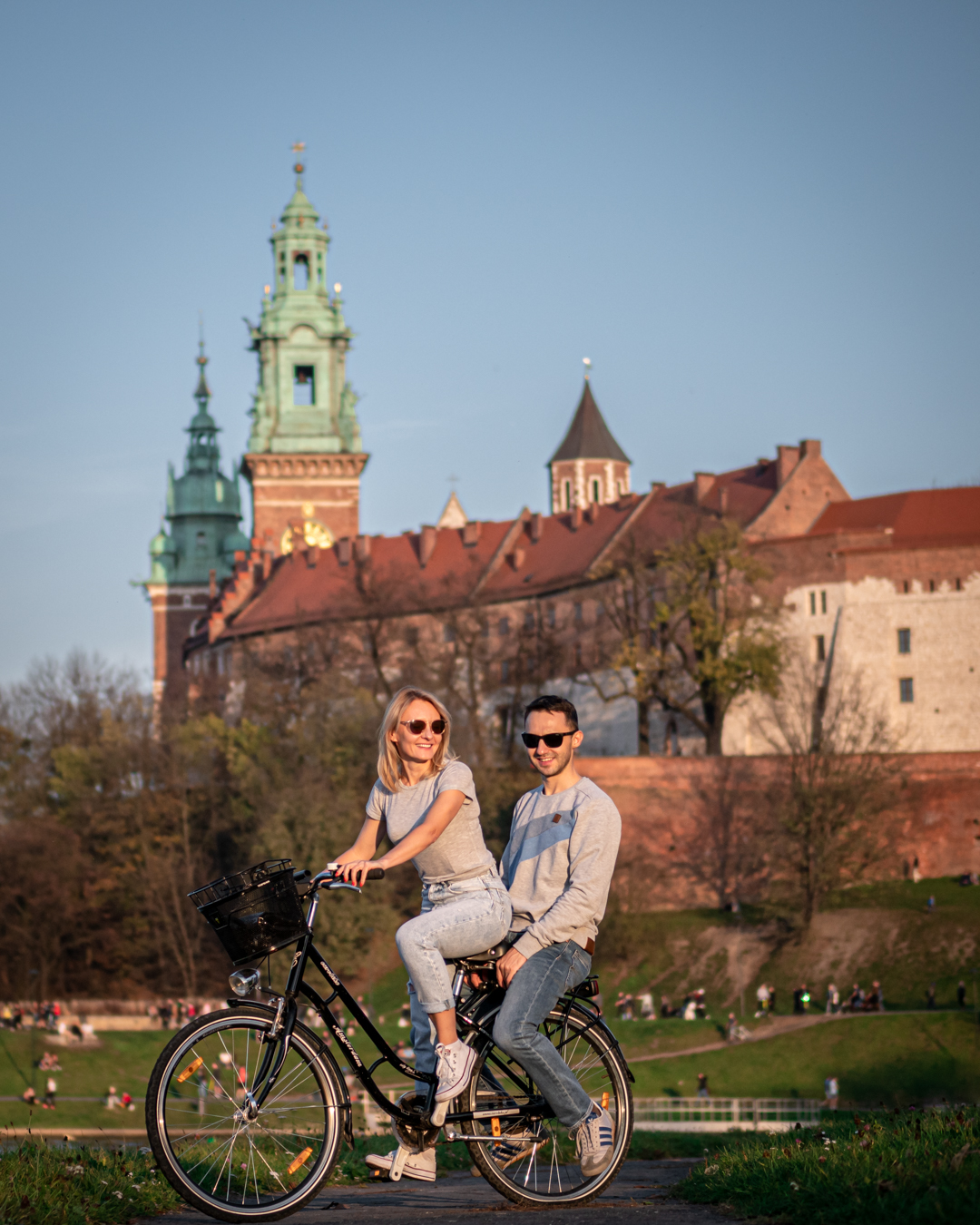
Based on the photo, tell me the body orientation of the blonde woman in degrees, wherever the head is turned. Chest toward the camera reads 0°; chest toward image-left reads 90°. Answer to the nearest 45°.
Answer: approximately 45°

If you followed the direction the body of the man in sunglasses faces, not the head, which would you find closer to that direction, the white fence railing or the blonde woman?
the blonde woman

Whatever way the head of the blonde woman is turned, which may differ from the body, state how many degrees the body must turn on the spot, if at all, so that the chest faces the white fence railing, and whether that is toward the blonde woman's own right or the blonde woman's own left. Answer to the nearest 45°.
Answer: approximately 135° to the blonde woman's own right

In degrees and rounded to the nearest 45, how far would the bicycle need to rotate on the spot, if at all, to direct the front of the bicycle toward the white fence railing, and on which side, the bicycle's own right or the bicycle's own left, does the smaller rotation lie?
approximately 90° to the bicycle's own right

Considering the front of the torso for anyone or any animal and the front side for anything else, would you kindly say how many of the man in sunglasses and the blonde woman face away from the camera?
0

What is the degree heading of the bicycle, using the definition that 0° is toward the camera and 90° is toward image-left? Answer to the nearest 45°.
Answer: approximately 90°
